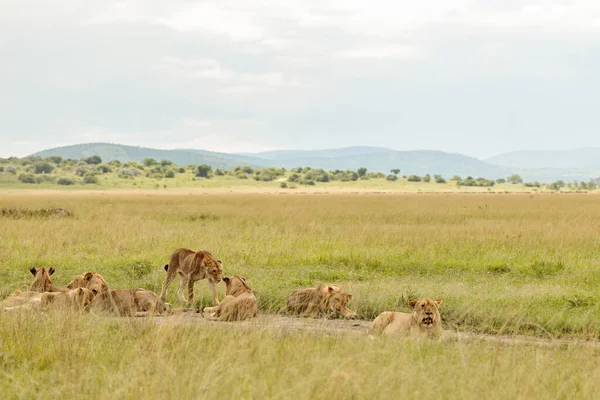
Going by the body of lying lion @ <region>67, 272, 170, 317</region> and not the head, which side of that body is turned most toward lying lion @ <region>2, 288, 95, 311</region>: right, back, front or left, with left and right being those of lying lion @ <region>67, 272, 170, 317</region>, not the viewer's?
front

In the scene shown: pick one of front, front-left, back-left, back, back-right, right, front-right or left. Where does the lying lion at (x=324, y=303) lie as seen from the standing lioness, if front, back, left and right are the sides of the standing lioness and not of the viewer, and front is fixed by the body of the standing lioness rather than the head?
front

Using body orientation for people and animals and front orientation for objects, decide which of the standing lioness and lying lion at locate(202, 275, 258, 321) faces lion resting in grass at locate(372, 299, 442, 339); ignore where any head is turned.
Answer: the standing lioness

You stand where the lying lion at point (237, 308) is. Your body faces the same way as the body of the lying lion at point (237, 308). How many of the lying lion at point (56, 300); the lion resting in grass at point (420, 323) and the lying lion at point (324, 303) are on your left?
1

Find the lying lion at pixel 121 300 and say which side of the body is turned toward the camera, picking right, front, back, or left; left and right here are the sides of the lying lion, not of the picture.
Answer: left

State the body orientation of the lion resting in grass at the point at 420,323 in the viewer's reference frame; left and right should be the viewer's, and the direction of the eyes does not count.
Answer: facing the viewer and to the right of the viewer

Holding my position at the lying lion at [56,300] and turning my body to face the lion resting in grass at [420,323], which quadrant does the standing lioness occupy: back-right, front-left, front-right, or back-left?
front-left

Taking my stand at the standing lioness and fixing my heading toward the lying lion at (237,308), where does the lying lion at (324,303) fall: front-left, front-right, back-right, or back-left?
front-left

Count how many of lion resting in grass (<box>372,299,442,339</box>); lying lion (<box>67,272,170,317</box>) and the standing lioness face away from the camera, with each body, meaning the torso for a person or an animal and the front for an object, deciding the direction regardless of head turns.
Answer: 0

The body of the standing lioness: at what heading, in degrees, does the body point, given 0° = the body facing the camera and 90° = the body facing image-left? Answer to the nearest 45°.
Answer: approximately 315°

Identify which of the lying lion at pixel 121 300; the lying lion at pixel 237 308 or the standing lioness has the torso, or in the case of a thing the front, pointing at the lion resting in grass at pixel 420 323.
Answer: the standing lioness

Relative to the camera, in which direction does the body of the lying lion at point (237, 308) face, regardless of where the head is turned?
away from the camera
